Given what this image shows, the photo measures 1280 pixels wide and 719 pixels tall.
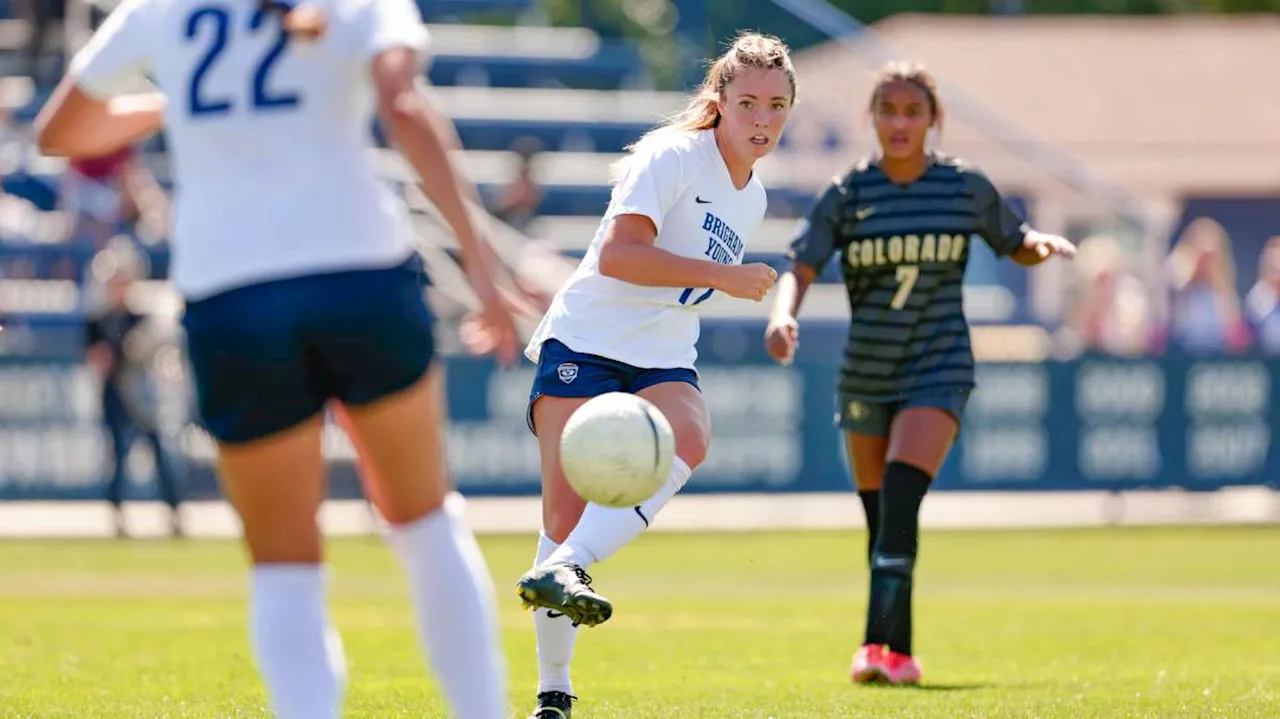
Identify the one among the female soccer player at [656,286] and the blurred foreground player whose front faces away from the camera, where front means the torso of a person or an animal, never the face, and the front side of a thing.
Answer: the blurred foreground player

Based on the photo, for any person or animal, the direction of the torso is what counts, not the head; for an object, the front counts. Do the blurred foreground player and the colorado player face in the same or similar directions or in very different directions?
very different directions

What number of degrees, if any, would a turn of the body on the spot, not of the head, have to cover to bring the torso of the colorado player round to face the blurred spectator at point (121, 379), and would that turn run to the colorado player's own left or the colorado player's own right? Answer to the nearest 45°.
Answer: approximately 135° to the colorado player's own right

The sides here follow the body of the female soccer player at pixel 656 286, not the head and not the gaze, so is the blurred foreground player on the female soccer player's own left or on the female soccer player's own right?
on the female soccer player's own right

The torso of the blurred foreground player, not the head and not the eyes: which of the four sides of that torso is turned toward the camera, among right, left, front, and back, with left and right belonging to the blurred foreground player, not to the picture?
back

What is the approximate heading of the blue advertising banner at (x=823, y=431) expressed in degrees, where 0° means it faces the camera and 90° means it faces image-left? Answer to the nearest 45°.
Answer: approximately 0°

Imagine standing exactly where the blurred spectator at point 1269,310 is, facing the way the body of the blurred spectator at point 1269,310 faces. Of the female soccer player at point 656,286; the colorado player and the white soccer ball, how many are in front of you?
3

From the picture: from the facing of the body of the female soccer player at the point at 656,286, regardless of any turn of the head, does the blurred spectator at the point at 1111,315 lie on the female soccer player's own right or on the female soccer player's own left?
on the female soccer player's own left

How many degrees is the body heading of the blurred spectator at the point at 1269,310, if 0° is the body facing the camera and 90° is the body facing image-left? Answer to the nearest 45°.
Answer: approximately 0°

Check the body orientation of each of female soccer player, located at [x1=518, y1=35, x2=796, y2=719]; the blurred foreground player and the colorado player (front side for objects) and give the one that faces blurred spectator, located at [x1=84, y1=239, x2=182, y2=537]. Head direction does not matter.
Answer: the blurred foreground player
